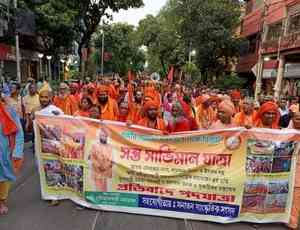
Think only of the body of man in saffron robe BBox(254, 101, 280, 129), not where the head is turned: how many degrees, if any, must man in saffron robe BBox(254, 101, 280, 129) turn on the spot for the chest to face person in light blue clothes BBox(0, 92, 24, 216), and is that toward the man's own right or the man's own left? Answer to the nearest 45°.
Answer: approximately 45° to the man's own right

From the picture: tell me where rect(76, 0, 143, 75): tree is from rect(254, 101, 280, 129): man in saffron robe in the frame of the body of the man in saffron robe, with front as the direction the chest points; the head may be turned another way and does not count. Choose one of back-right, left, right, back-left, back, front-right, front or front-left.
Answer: back-right

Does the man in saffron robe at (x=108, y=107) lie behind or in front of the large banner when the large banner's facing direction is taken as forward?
behind

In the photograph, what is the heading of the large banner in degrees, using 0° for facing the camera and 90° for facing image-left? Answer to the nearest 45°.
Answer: approximately 0°
